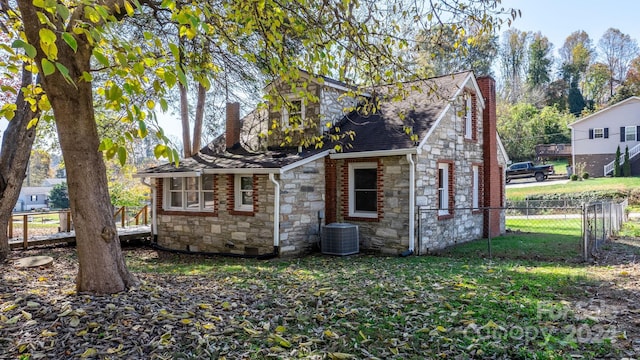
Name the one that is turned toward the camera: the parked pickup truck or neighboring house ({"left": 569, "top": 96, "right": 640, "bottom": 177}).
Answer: the neighboring house

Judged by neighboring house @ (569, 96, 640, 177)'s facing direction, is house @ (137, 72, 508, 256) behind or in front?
in front

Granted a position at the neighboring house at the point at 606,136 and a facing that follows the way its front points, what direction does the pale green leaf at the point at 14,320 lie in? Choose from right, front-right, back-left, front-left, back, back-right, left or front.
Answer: front

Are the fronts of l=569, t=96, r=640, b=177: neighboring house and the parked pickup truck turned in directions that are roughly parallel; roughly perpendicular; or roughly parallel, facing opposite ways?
roughly perpendicular

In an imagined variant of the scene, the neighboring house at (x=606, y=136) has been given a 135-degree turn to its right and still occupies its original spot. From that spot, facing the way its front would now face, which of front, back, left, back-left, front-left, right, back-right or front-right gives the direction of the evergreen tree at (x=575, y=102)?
front-right

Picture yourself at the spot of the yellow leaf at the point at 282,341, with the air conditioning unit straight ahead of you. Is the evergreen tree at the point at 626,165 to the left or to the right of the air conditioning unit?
right

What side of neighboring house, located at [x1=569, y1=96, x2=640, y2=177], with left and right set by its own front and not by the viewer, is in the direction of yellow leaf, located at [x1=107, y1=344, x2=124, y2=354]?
front

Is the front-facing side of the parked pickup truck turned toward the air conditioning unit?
no

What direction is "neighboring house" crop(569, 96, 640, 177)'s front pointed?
toward the camera

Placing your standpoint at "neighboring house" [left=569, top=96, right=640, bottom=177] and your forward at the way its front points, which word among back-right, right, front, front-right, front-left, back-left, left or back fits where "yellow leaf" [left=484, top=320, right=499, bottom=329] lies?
front

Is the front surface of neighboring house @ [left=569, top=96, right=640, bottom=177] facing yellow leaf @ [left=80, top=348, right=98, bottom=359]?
yes

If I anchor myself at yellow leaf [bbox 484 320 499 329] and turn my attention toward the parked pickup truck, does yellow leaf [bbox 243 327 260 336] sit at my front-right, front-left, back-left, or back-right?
back-left

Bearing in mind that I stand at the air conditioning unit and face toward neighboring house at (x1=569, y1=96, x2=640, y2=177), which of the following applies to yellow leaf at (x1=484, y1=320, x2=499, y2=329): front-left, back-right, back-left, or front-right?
back-right

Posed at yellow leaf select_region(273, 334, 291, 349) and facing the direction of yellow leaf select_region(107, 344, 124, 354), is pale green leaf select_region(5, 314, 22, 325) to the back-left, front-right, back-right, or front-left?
front-right

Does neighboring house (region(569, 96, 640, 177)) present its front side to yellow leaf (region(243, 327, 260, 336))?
yes
